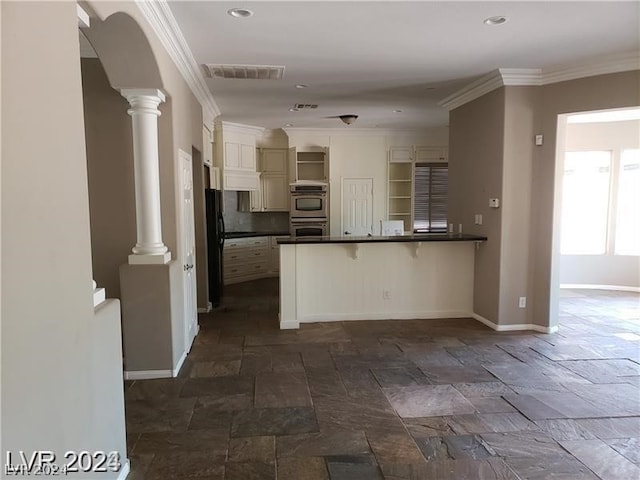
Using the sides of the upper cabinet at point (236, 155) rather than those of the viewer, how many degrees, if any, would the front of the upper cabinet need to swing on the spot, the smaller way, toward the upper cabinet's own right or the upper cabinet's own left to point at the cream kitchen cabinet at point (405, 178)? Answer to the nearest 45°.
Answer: approximately 45° to the upper cabinet's own left

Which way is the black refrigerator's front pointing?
to the viewer's right

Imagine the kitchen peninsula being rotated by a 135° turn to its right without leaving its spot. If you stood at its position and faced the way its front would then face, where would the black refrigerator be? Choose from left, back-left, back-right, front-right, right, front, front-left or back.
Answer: front-left

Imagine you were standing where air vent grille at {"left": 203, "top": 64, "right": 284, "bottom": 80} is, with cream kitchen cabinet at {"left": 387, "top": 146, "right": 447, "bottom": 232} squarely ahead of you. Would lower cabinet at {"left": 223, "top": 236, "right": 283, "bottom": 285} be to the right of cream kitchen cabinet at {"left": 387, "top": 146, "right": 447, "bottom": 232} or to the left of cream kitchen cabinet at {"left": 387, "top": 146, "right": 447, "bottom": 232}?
left

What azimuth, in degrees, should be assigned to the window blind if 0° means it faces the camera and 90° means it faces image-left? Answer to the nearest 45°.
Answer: approximately 0°

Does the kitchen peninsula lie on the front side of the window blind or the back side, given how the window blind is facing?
on the front side

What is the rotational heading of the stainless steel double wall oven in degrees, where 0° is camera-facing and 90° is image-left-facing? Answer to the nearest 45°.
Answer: approximately 0°

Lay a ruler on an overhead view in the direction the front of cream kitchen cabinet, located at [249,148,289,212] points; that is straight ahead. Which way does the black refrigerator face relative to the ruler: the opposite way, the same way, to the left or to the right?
to the left

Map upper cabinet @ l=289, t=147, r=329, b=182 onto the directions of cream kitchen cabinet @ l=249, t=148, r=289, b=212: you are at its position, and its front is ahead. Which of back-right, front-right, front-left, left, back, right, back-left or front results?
left

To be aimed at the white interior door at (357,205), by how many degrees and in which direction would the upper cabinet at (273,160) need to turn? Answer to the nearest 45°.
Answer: approximately 90° to its left
